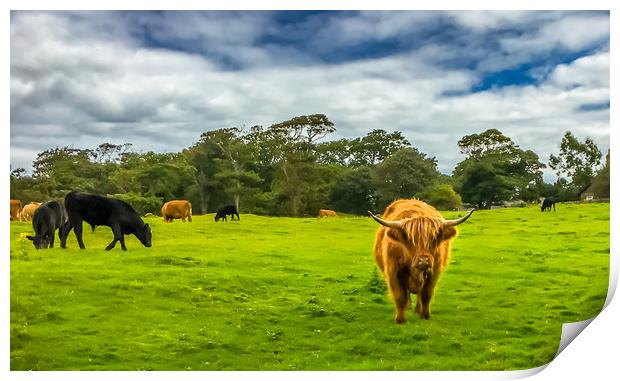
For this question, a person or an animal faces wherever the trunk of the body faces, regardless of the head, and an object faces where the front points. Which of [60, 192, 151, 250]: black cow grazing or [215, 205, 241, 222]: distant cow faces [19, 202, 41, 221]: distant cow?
[215, 205, 241, 222]: distant cow

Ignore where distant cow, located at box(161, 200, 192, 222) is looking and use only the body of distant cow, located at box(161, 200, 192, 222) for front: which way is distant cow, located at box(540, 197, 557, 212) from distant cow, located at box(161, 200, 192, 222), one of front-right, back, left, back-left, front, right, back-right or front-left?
back

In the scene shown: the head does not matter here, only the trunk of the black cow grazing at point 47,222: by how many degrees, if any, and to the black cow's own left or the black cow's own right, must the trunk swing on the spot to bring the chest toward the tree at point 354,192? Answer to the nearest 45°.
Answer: approximately 135° to the black cow's own left

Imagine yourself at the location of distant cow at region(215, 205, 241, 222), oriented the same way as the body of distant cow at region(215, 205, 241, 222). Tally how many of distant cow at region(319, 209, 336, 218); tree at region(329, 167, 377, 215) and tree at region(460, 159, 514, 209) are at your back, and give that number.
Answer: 3

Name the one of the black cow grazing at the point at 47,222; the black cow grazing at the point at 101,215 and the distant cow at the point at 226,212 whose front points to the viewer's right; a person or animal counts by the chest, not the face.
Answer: the black cow grazing at the point at 101,215

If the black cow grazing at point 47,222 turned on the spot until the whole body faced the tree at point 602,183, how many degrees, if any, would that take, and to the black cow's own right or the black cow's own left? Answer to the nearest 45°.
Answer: approximately 135° to the black cow's own left

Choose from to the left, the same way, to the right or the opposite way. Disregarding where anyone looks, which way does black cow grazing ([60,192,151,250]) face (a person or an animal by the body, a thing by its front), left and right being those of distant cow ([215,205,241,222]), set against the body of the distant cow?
the opposite way

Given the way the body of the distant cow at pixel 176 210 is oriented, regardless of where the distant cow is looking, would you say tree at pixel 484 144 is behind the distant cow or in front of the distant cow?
behind

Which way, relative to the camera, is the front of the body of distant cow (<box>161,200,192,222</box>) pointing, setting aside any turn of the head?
to the viewer's left

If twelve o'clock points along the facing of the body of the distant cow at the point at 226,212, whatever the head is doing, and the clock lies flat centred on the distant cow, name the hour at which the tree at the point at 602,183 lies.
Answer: The tree is roughly at 6 o'clock from the distant cow.

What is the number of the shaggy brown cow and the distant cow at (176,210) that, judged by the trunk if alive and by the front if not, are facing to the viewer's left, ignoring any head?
1

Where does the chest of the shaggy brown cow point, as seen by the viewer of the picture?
toward the camera

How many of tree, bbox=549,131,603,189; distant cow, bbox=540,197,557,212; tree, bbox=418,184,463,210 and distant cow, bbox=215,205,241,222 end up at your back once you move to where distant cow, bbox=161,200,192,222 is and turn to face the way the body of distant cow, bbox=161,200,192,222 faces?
4

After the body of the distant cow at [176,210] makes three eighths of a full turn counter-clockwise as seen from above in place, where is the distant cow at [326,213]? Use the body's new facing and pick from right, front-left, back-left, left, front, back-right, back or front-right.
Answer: front-left

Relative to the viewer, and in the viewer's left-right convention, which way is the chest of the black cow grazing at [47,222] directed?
facing the viewer and to the left of the viewer

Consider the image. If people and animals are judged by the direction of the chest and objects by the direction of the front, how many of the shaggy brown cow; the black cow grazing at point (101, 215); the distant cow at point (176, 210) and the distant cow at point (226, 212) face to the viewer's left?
2

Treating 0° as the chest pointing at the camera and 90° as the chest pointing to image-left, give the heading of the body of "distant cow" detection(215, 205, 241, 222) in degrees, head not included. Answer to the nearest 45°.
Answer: approximately 90°

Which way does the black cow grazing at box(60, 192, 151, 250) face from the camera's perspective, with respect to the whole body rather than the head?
to the viewer's right
